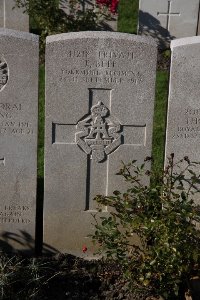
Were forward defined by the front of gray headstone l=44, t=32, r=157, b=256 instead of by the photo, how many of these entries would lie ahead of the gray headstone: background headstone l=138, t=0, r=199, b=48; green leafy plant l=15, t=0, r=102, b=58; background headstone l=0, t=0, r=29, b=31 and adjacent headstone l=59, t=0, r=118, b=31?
0

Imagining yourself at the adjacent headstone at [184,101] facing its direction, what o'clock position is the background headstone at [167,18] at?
the background headstone at [167,18] is roughly at 6 o'clock from the adjacent headstone at [184,101].

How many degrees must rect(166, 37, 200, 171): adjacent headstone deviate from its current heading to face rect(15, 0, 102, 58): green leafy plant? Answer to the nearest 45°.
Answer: approximately 135° to its right

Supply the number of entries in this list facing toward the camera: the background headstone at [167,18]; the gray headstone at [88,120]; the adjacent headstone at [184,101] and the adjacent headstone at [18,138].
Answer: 4

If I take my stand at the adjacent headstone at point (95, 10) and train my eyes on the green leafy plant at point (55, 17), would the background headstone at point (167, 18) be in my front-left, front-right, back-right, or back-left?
back-left

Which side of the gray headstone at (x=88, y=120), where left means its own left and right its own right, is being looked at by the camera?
front

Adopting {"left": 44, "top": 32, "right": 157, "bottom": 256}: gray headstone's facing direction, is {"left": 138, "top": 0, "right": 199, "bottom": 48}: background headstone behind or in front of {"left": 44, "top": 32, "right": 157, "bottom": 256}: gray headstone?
behind

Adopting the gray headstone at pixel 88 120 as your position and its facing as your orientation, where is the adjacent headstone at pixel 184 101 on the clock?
The adjacent headstone is roughly at 9 o'clock from the gray headstone.

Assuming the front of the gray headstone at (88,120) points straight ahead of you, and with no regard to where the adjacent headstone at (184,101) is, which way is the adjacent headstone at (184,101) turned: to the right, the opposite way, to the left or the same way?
the same way

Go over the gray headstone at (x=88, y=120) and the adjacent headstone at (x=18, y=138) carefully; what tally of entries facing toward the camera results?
2

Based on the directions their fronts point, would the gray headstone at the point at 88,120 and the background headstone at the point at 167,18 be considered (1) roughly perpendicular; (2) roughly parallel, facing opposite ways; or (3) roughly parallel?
roughly parallel

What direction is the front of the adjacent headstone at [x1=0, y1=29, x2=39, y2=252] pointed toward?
toward the camera

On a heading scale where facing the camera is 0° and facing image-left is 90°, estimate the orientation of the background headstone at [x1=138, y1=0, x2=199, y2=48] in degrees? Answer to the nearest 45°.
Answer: approximately 0°

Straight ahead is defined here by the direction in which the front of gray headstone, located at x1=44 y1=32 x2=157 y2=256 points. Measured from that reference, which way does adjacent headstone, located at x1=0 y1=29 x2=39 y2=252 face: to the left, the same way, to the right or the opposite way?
the same way

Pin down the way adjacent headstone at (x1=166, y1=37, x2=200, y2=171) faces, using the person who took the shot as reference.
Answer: facing the viewer

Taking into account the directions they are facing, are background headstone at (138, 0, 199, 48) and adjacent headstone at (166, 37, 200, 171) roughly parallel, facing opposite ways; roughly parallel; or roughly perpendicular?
roughly parallel

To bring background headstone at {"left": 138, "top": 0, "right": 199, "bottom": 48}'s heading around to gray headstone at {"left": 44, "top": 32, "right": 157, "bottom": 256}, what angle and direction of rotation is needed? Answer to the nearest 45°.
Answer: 0° — it already faces it
